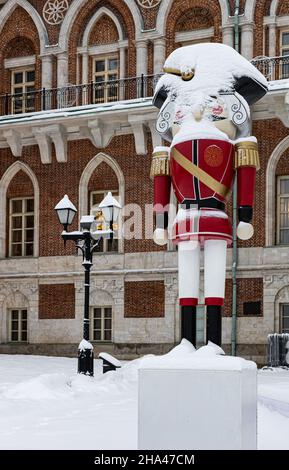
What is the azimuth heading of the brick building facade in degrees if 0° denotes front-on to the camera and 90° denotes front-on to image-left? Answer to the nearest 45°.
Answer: approximately 0°

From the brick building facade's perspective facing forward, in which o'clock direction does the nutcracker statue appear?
The nutcracker statue is roughly at 12 o'clock from the brick building facade.

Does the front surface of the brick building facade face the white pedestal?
yes
